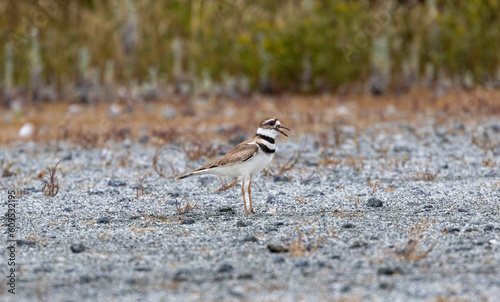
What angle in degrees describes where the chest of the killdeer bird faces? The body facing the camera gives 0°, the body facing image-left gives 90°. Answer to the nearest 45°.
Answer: approximately 270°

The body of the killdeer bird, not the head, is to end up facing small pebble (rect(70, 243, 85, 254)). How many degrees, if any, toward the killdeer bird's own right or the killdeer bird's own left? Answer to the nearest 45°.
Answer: approximately 135° to the killdeer bird's own right
